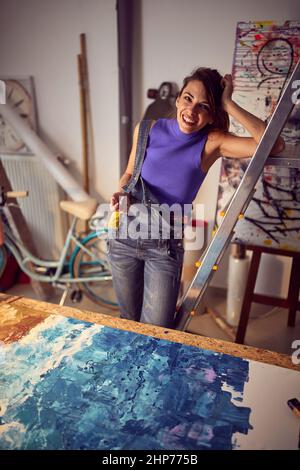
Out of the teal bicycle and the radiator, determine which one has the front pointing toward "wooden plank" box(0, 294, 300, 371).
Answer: the radiator

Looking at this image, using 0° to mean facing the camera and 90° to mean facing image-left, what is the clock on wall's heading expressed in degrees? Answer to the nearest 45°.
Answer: approximately 0°

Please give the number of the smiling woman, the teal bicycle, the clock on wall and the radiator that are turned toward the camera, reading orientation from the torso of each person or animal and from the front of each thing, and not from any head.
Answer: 3

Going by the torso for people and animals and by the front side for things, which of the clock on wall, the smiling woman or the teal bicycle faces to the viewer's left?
the teal bicycle

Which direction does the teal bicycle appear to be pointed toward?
to the viewer's left

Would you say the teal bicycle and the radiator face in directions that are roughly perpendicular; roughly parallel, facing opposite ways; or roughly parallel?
roughly perpendicular

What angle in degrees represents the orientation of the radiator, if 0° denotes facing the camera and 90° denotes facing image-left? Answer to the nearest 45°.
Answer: approximately 0°
